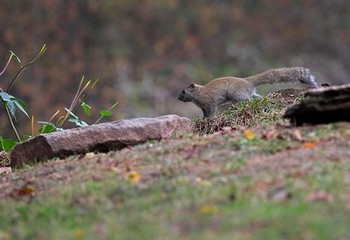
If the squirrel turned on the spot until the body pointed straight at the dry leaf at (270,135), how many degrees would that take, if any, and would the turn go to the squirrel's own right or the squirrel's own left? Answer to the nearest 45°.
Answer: approximately 90° to the squirrel's own left

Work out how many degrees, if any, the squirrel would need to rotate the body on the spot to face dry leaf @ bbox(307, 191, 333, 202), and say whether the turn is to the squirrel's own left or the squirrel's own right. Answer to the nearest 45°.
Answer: approximately 90° to the squirrel's own left

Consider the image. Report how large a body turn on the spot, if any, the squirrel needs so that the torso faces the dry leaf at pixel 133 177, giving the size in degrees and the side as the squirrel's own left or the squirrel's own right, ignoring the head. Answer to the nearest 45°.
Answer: approximately 90° to the squirrel's own left

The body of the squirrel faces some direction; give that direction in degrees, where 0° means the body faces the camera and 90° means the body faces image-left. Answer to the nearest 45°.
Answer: approximately 90°

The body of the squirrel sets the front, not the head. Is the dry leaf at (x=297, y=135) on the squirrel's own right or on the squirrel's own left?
on the squirrel's own left

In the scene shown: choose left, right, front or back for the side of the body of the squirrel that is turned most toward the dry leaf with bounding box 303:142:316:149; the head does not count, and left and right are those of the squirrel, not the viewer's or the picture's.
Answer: left
